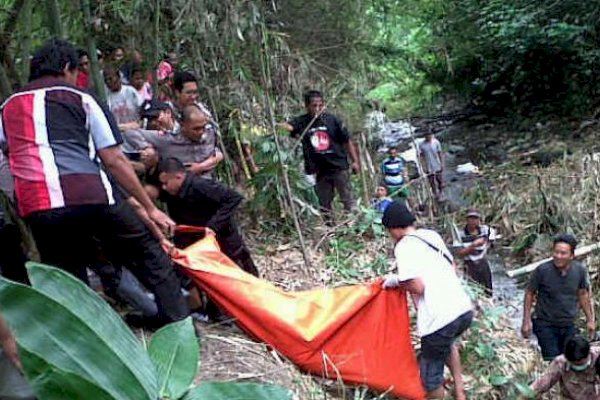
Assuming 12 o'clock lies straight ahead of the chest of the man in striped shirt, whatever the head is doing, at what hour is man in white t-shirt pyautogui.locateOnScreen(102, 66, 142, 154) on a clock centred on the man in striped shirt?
The man in white t-shirt is roughly at 11 o'clock from the man in striped shirt.

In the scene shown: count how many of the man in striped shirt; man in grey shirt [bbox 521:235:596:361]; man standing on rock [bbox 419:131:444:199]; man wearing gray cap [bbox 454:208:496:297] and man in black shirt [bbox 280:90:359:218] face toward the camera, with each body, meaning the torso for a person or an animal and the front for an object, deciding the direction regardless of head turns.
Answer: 4

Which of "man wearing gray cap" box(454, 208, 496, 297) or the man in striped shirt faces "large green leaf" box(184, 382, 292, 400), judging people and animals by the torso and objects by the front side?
the man wearing gray cap

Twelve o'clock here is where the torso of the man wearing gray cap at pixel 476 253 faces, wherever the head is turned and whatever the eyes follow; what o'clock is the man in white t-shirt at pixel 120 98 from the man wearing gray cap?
The man in white t-shirt is roughly at 2 o'clock from the man wearing gray cap.

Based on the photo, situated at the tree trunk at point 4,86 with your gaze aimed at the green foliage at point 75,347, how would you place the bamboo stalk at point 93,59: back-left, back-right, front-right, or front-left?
back-left

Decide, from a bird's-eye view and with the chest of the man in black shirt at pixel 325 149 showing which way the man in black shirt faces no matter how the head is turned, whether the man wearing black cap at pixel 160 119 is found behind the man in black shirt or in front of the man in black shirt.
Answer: in front

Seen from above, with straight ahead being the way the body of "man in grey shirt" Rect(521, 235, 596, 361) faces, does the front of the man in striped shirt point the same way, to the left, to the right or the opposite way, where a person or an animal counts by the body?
the opposite way

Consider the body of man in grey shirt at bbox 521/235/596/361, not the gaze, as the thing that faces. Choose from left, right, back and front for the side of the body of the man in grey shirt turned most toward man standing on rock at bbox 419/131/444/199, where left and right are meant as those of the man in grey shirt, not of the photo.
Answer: back

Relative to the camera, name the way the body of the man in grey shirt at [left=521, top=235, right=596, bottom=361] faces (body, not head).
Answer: toward the camera

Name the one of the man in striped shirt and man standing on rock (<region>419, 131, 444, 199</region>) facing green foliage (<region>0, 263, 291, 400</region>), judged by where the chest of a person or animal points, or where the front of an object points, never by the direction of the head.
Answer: the man standing on rock

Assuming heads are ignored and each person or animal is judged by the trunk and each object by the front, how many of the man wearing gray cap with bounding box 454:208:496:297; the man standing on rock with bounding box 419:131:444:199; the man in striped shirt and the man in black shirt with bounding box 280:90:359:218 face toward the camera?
3

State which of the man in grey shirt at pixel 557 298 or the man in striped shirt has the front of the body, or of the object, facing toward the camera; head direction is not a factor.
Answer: the man in grey shirt

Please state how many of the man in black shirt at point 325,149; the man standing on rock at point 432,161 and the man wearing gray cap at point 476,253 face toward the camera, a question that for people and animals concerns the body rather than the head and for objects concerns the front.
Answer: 3

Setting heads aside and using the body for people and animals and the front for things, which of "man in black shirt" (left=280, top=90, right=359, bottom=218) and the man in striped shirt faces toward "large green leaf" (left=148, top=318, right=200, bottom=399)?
the man in black shirt

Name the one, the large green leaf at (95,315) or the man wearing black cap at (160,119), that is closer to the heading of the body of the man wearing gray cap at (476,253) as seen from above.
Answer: the large green leaf

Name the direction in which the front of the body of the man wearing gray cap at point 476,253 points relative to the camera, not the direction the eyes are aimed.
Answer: toward the camera

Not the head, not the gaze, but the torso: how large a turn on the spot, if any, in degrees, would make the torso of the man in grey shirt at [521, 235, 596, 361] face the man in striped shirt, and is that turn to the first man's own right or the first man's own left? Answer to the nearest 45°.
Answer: approximately 45° to the first man's own right
